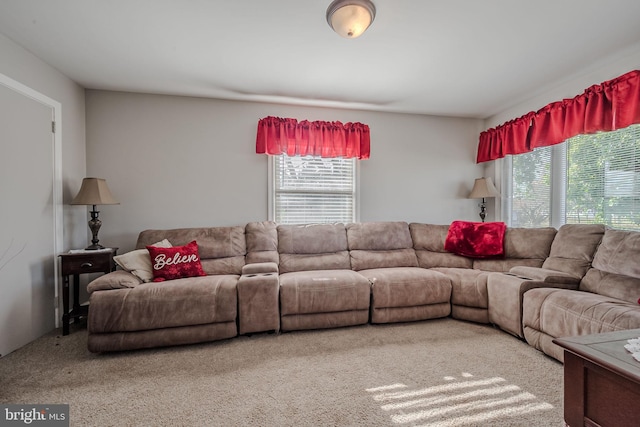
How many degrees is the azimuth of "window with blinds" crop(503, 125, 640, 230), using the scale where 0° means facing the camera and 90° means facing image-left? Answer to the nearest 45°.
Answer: approximately 45°

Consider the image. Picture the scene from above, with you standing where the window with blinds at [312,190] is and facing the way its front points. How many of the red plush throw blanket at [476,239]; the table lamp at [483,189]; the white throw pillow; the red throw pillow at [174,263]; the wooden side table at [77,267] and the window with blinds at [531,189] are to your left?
3

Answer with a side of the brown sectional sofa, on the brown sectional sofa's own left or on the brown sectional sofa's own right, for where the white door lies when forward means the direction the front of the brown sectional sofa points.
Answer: on the brown sectional sofa's own right

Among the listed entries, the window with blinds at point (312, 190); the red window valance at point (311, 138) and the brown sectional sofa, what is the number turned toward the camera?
3

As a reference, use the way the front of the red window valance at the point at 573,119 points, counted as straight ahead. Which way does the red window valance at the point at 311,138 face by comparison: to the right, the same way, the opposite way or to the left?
to the left

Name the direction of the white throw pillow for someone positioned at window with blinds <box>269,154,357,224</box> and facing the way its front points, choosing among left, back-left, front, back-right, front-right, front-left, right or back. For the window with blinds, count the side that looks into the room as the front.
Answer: front-right

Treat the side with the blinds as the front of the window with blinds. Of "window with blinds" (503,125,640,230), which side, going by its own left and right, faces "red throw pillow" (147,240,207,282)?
front

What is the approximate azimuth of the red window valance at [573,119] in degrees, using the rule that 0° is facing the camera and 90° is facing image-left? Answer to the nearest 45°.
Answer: approximately 45°

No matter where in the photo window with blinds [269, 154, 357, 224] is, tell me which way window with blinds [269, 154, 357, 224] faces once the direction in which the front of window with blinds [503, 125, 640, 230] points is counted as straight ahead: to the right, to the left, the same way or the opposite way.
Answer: to the left

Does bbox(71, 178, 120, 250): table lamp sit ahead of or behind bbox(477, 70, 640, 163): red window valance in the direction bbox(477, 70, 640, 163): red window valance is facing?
ahead

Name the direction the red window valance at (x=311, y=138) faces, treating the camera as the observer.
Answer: facing the viewer

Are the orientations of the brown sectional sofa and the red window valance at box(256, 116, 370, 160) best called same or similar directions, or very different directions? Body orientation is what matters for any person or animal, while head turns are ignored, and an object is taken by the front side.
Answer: same or similar directions

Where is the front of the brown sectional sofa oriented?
toward the camera

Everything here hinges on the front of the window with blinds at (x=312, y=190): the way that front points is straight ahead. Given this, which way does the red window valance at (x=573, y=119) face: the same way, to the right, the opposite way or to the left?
to the right

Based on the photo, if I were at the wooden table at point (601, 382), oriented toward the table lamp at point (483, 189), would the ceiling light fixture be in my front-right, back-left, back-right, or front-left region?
front-left

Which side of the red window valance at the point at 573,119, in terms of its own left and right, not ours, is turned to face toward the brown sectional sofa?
front

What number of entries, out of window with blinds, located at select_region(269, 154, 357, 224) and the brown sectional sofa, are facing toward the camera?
2

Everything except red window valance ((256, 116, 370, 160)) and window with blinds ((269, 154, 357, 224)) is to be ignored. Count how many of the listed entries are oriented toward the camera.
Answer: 2

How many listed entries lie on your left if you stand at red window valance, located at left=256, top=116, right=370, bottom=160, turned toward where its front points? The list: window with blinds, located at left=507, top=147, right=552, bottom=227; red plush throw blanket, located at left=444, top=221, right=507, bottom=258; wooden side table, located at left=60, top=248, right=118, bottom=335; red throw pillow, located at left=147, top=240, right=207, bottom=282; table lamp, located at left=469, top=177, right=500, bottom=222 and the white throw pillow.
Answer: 3
